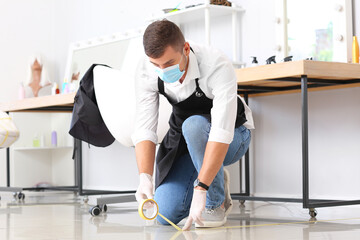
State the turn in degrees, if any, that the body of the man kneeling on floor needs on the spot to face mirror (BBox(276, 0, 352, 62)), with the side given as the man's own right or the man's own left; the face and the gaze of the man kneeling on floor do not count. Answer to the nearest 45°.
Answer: approximately 180°

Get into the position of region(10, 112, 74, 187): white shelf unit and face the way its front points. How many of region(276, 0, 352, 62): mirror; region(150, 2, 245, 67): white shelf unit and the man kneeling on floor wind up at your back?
0

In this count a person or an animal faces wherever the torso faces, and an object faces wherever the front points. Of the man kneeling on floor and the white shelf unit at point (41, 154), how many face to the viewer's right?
0

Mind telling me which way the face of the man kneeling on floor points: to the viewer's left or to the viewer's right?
to the viewer's left

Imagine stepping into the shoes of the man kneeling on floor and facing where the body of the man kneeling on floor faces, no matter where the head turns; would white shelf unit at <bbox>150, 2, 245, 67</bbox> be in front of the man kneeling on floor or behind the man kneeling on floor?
behind

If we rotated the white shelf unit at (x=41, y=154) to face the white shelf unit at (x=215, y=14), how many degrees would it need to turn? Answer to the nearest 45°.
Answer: approximately 45° to its left

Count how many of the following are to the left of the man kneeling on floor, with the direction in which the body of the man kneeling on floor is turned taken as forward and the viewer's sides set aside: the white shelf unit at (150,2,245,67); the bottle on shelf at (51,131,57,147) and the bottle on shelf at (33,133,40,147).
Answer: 0

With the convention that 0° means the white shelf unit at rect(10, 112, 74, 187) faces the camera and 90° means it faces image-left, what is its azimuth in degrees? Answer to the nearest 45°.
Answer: approximately 0°

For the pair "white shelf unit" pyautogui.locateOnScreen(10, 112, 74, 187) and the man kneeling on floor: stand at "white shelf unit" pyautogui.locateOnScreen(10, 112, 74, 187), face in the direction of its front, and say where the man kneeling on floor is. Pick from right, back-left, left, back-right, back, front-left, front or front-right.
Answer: front

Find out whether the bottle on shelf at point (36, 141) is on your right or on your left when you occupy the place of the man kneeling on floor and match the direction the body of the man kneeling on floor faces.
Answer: on your right

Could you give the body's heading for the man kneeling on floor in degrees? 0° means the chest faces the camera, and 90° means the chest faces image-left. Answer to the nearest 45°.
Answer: approximately 45°
